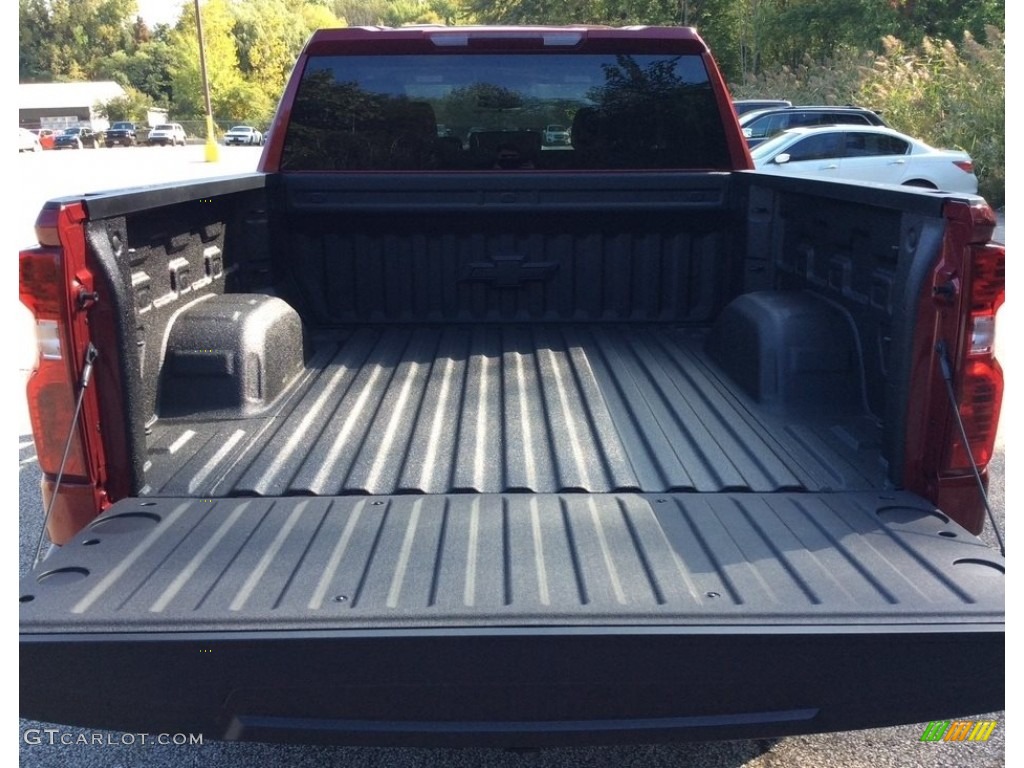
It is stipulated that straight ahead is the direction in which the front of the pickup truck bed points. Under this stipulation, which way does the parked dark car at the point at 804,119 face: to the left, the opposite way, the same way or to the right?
to the left

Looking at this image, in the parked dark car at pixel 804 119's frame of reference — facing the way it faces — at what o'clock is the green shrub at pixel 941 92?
The green shrub is roughly at 4 o'clock from the parked dark car.

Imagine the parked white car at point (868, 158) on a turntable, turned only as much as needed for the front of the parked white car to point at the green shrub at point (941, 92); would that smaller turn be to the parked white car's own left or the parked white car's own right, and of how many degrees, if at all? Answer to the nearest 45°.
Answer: approximately 90° to the parked white car's own right

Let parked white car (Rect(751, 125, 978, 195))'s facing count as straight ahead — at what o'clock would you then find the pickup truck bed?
The pickup truck bed is roughly at 9 o'clock from the parked white car.

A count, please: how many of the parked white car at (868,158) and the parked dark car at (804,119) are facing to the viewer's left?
2

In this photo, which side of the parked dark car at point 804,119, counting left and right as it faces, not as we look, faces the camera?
left

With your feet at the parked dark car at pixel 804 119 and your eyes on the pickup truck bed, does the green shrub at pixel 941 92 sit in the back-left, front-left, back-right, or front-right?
back-left

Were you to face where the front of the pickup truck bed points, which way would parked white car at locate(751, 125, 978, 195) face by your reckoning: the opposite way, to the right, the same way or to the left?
to the left

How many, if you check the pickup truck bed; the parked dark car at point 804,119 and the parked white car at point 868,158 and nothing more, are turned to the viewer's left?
2

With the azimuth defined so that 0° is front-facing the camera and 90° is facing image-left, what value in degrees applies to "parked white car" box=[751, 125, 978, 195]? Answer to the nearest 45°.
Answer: approximately 90°

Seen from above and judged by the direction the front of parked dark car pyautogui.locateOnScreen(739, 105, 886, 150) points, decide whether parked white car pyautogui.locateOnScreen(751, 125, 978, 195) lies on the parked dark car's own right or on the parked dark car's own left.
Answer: on the parked dark car's own left

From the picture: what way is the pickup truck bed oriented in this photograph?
away from the camera
